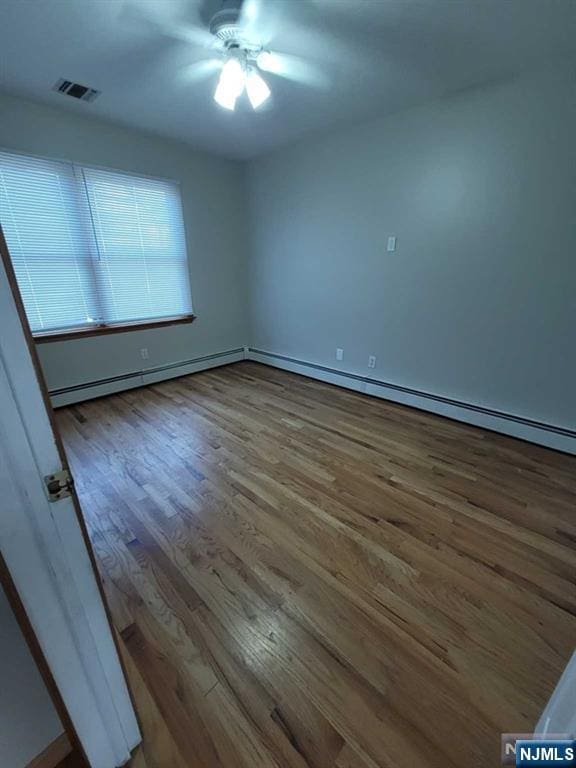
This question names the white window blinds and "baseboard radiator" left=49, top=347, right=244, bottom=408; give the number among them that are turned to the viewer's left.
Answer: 0

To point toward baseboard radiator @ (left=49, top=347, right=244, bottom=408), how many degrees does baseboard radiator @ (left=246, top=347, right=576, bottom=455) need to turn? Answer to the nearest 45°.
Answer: approximately 45° to its right

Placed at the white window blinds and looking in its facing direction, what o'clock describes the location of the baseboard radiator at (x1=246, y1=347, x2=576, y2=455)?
The baseboard radiator is roughly at 12 o'clock from the white window blinds.

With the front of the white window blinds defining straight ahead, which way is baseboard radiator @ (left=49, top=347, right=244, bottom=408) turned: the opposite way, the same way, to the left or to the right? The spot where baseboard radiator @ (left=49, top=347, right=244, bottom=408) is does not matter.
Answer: the same way

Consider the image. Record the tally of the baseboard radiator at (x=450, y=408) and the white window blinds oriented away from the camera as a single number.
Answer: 0

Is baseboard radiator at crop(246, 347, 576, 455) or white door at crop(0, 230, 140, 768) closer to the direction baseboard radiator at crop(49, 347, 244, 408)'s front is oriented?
the baseboard radiator

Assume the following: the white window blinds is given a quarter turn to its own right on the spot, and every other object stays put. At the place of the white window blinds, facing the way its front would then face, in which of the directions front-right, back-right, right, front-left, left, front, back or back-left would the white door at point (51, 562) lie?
front-left

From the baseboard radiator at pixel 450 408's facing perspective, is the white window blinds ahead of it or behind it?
ahead

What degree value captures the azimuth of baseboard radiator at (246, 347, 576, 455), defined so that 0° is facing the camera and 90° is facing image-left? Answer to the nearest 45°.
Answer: approximately 45°

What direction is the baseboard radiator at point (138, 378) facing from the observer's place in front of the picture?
facing the viewer and to the right of the viewer
